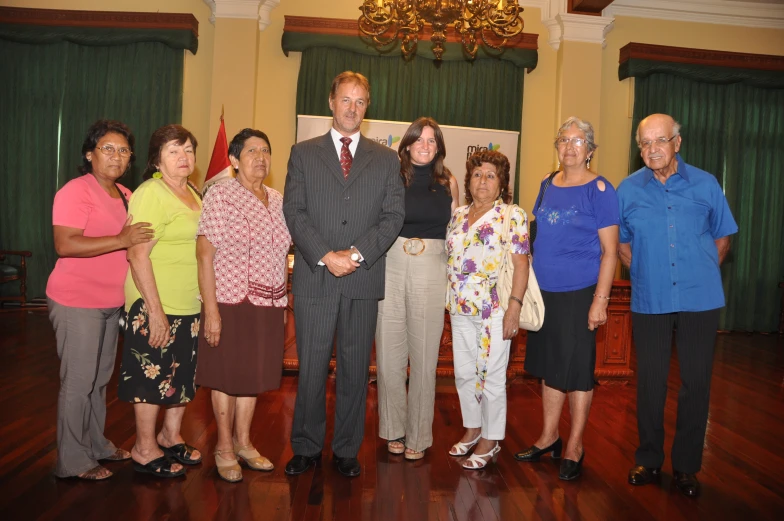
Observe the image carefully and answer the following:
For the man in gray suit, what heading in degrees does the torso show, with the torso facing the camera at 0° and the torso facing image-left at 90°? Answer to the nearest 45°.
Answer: approximately 0°

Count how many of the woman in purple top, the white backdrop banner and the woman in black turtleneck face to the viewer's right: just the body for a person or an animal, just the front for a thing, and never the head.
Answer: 0

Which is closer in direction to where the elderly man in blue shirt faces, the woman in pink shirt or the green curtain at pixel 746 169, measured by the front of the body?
the woman in pink shirt

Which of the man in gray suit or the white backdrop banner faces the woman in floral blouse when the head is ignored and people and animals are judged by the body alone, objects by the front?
the white backdrop banner

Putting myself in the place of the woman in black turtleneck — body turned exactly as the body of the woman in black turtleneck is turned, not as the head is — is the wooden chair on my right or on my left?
on my right

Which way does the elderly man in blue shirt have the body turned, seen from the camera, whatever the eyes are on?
toward the camera

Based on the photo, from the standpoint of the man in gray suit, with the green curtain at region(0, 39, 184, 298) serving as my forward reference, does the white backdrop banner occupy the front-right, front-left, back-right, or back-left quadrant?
front-right

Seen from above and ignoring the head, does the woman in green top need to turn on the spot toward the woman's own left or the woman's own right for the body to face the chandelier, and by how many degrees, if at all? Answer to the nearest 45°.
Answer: approximately 90° to the woman's own left
